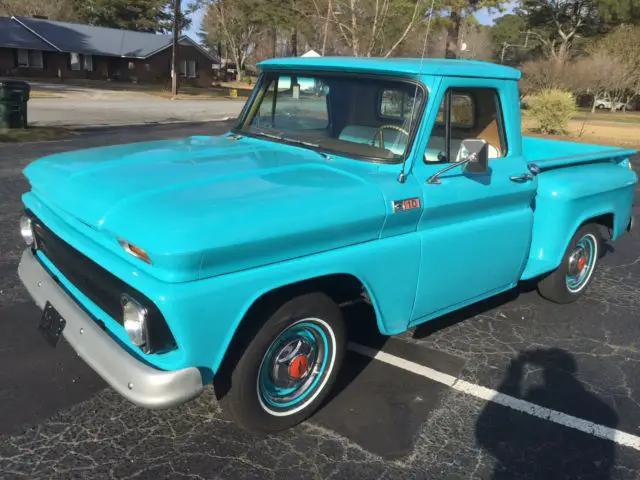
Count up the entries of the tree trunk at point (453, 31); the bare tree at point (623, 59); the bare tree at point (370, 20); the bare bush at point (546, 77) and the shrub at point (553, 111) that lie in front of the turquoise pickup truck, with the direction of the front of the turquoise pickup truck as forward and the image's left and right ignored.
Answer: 0

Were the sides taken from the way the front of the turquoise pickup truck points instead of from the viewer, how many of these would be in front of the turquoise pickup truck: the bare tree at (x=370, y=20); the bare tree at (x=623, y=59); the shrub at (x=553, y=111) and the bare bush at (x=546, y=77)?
0

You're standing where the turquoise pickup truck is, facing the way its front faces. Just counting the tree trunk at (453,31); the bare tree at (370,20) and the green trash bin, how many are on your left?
0

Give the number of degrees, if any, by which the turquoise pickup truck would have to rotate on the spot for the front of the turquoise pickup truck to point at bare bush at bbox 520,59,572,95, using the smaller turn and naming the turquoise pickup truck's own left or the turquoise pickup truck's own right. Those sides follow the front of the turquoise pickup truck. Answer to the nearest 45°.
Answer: approximately 135° to the turquoise pickup truck's own right

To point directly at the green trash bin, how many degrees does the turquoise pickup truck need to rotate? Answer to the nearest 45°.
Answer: approximately 90° to its right

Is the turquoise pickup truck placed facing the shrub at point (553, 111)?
no

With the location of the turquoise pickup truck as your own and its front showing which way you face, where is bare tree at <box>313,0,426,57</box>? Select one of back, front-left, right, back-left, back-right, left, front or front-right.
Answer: back-right

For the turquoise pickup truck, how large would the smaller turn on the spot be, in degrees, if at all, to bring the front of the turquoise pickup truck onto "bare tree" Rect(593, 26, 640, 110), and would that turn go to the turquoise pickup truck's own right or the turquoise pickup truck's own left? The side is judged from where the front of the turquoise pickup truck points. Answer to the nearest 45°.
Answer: approximately 180°

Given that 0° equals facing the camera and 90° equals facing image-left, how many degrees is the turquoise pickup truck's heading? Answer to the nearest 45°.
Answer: approximately 45°

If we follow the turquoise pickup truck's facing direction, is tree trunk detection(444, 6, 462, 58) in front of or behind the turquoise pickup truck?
behind

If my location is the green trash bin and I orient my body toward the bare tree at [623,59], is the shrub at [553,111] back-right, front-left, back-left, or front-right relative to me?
front-right
